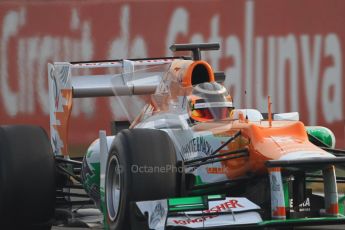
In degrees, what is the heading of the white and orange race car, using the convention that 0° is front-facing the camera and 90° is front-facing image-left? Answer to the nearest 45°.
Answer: approximately 315°
